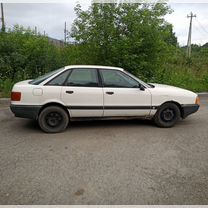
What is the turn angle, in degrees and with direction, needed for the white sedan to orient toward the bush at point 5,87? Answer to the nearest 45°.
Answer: approximately 135° to its left

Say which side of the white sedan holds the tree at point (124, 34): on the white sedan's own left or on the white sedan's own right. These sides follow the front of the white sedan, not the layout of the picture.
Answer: on the white sedan's own left

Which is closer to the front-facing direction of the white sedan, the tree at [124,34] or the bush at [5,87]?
the tree

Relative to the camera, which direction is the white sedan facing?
to the viewer's right
